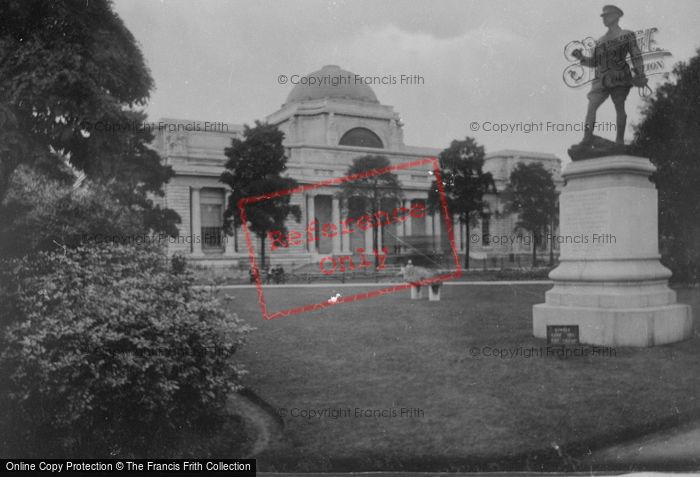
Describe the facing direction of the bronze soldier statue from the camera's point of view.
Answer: facing the viewer and to the left of the viewer

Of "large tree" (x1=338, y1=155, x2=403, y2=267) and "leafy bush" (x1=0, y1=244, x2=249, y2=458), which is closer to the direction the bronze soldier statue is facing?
the leafy bush

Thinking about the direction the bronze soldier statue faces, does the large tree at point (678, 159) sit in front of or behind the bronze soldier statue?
behind

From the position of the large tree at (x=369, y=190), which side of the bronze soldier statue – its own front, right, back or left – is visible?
right

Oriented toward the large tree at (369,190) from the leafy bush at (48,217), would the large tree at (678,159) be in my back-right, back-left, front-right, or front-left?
front-right

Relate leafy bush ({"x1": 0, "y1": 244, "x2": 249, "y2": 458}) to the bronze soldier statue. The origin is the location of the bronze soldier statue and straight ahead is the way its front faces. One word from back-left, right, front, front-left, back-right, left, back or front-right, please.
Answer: front

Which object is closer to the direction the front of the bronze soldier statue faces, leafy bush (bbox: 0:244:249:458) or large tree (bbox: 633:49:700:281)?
the leafy bush

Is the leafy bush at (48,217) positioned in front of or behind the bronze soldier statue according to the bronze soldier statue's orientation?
in front

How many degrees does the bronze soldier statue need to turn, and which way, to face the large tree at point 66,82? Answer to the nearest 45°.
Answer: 0° — it already faces it

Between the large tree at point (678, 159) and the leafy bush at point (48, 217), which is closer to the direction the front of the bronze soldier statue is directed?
the leafy bush

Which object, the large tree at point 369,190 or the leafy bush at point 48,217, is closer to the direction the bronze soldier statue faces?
the leafy bush
